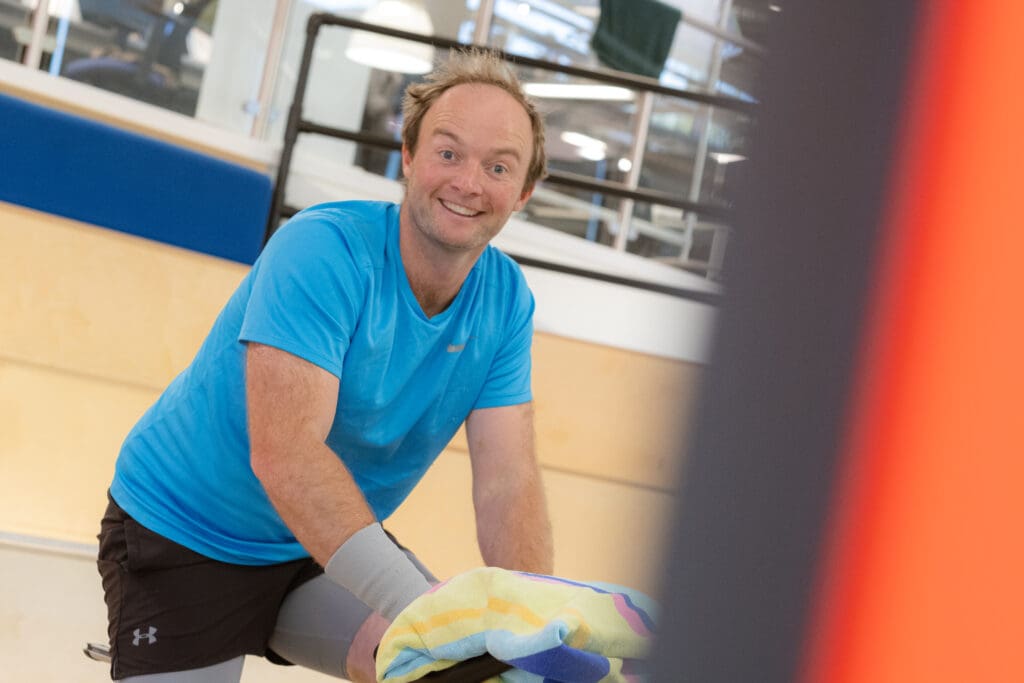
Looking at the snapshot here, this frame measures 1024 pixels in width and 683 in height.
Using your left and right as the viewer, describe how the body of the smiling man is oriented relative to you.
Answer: facing the viewer and to the right of the viewer

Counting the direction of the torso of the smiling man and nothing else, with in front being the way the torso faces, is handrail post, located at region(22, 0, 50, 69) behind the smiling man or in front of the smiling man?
behind

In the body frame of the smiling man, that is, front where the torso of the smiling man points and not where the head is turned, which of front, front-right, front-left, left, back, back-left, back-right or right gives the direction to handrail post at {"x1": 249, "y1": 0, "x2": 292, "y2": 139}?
back-left

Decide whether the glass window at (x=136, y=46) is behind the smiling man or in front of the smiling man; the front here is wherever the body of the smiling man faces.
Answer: behind

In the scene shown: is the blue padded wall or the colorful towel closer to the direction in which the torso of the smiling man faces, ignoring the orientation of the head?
the colorful towel

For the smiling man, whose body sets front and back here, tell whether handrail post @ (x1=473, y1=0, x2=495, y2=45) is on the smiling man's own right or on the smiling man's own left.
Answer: on the smiling man's own left

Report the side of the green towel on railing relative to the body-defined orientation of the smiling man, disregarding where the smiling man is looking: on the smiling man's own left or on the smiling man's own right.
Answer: on the smiling man's own left

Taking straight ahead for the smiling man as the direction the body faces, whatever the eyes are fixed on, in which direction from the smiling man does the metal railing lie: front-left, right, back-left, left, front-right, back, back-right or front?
back-left

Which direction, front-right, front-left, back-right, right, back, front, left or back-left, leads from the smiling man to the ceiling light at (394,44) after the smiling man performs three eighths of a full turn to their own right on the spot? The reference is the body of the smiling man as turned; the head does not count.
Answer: right

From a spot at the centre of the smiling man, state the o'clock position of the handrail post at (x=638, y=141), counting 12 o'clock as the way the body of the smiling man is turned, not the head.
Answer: The handrail post is roughly at 8 o'clock from the smiling man.

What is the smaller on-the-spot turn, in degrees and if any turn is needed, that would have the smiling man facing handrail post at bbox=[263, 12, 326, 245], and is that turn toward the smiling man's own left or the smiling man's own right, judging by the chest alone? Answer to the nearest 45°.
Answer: approximately 135° to the smiling man's own left

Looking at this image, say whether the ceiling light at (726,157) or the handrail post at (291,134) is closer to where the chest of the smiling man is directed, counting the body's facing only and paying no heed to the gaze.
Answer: the ceiling light

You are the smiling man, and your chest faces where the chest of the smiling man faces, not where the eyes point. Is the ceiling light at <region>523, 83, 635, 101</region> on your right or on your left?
on your left
